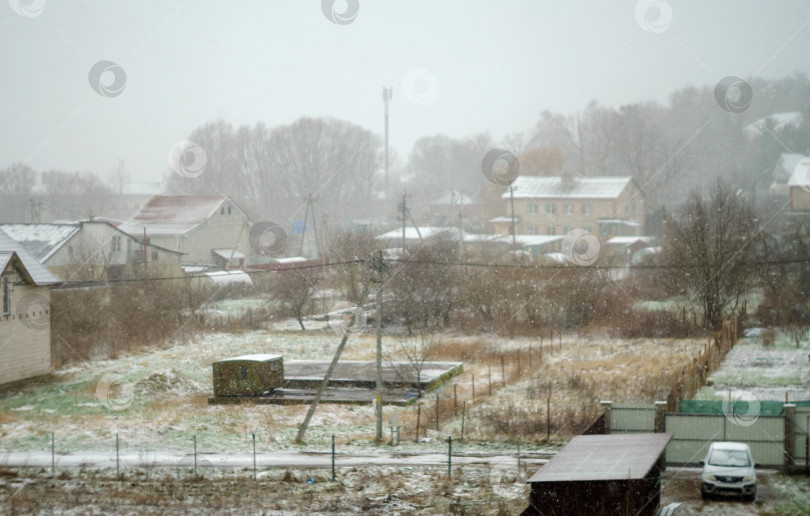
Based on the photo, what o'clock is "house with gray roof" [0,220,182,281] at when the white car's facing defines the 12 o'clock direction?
The house with gray roof is roughly at 4 o'clock from the white car.

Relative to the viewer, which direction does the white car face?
toward the camera

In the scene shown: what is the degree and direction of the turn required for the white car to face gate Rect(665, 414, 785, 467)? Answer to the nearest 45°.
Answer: approximately 180°

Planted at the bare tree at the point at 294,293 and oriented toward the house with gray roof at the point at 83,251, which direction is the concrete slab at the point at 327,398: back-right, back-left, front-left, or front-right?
back-left

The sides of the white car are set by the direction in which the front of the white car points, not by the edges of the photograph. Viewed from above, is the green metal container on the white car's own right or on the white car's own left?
on the white car's own right

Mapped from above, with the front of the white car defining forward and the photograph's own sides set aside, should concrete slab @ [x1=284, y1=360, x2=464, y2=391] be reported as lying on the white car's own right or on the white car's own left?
on the white car's own right

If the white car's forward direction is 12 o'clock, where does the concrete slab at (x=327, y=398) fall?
The concrete slab is roughly at 4 o'clock from the white car.

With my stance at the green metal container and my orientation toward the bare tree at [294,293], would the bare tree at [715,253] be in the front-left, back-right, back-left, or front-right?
front-right

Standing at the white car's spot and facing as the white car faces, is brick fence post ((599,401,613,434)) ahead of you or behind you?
behind

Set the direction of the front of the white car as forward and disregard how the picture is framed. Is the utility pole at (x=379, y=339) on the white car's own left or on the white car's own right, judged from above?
on the white car's own right

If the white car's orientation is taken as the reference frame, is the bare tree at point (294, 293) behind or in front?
behind

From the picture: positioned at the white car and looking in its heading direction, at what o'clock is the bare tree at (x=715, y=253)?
The bare tree is roughly at 6 o'clock from the white car.

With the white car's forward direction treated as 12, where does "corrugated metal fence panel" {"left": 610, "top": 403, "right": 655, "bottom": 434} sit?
The corrugated metal fence panel is roughly at 5 o'clock from the white car.

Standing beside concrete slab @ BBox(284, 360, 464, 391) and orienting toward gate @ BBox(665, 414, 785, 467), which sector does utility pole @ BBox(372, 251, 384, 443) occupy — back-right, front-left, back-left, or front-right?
front-right
